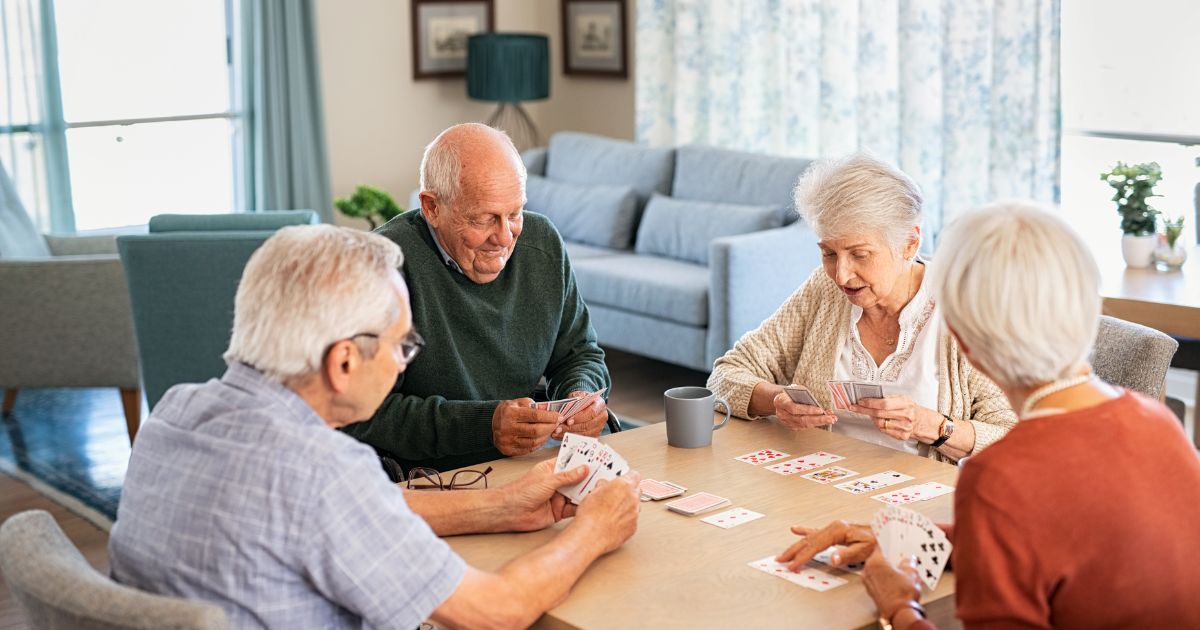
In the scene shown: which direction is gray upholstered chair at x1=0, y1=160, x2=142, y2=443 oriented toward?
to the viewer's right

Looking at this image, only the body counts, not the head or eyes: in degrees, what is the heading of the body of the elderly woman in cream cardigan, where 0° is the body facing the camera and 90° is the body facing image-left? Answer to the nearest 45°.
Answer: approximately 45°

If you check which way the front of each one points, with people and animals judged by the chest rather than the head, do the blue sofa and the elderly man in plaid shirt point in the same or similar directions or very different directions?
very different directions

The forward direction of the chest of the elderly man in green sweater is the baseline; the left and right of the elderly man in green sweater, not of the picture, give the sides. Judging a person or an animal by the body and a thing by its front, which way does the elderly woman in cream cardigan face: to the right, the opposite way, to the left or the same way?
to the right

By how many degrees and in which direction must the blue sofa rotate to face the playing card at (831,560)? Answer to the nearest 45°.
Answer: approximately 45° to its left

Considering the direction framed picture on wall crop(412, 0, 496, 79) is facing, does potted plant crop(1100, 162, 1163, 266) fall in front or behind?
in front

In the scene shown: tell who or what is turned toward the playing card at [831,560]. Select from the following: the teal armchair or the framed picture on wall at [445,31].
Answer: the framed picture on wall

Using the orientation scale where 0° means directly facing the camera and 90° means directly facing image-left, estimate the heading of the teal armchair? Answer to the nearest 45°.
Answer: approximately 180°

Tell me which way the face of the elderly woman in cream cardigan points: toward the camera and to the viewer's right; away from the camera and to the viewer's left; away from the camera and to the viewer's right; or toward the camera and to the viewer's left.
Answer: toward the camera and to the viewer's left

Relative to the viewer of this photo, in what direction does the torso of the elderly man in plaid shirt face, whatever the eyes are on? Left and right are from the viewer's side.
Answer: facing away from the viewer and to the right of the viewer

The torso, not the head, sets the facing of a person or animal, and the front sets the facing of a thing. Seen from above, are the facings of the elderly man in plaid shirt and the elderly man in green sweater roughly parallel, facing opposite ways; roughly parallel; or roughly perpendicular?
roughly perpendicular

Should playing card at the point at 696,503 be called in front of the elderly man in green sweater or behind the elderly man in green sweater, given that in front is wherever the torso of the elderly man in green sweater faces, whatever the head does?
in front
